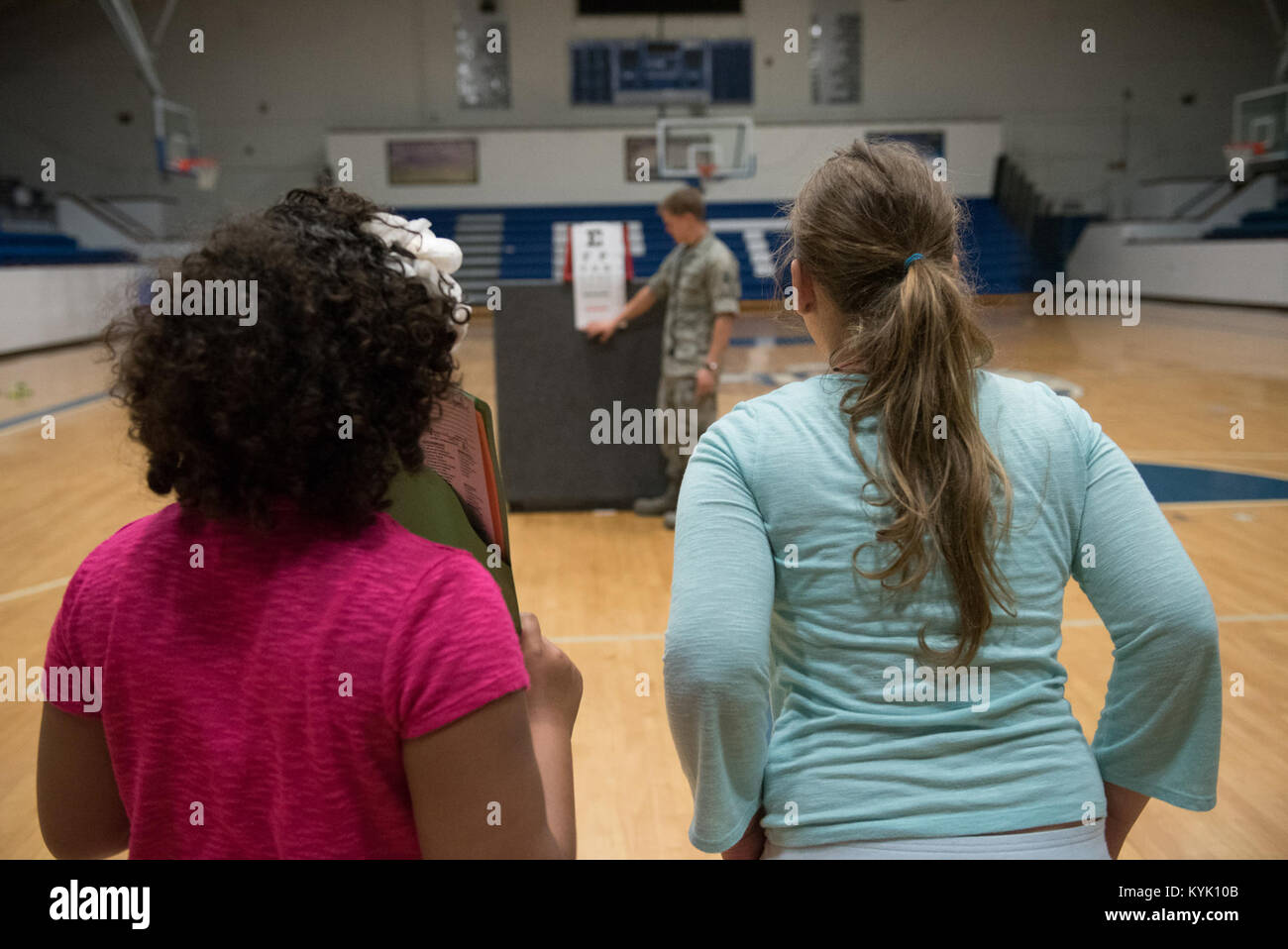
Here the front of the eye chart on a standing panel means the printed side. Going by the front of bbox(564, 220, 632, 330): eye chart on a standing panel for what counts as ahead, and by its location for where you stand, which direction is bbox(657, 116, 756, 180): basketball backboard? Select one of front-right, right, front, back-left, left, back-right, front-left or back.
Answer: back

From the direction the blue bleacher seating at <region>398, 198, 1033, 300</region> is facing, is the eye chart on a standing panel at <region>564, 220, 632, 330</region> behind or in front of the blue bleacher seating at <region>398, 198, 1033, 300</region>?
in front

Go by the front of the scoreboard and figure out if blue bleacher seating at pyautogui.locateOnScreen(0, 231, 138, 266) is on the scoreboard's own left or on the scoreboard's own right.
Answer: on the scoreboard's own right

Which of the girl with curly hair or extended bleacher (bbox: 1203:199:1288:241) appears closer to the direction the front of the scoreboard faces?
the girl with curly hair

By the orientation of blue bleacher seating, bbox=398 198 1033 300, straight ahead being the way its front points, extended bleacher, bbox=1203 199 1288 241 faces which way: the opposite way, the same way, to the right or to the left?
to the right

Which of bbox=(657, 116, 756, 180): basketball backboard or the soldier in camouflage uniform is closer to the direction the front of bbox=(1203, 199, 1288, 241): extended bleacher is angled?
the basketball backboard

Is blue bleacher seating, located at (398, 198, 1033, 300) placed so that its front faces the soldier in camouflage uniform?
yes

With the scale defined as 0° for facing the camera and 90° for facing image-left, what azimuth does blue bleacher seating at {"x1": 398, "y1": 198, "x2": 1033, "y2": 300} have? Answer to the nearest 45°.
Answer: approximately 0°

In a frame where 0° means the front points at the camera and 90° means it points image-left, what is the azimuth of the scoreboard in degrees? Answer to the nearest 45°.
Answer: approximately 0°

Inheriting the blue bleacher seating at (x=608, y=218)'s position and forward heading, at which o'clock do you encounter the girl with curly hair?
The girl with curly hair is roughly at 12 o'clock from the blue bleacher seating.

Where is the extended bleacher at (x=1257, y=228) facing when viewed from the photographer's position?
facing to the left of the viewer

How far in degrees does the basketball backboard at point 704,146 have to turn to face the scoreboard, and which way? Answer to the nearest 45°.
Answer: approximately 135° to its right

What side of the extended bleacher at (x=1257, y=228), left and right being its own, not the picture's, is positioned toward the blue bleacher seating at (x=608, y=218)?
front
